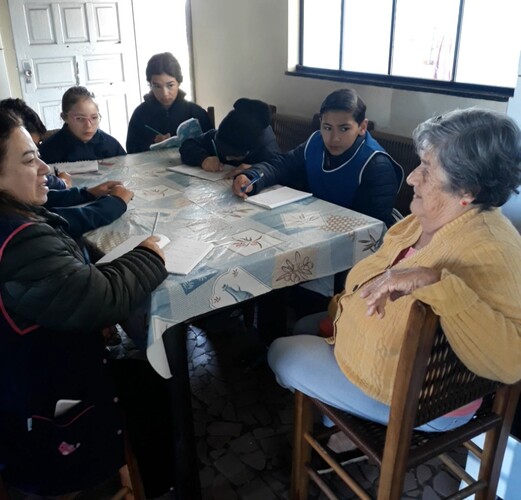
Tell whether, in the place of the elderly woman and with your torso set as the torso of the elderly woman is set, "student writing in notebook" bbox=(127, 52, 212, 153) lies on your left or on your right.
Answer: on your right

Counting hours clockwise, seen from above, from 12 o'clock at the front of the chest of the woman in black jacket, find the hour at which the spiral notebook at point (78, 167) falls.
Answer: The spiral notebook is roughly at 9 o'clock from the woman in black jacket.

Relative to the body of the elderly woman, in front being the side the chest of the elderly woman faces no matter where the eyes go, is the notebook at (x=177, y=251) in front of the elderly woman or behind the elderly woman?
in front

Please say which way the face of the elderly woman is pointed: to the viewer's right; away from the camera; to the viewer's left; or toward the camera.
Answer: to the viewer's left

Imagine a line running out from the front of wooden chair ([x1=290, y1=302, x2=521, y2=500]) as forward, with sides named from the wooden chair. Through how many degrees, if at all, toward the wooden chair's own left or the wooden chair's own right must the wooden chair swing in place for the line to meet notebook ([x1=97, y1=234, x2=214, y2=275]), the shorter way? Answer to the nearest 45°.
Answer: approximately 45° to the wooden chair's own left

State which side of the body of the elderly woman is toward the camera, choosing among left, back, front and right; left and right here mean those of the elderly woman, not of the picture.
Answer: left

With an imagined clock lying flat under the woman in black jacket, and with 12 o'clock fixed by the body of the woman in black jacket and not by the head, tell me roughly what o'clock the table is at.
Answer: The table is roughly at 11 o'clock from the woman in black jacket.

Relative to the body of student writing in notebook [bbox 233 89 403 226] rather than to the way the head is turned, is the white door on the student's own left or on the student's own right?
on the student's own right

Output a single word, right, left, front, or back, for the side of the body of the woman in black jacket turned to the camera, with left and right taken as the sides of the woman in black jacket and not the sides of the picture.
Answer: right

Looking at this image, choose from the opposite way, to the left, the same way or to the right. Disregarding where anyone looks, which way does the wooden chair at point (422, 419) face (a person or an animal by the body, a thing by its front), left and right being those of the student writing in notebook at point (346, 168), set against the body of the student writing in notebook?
to the right

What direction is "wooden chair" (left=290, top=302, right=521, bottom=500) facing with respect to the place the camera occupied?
facing away from the viewer and to the left of the viewer

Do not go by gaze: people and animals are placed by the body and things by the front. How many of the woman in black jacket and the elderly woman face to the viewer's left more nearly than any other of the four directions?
1

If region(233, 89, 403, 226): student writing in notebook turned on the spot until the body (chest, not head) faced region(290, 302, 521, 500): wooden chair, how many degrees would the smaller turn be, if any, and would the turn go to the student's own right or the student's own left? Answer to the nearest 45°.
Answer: approximately 45° to the student's own left

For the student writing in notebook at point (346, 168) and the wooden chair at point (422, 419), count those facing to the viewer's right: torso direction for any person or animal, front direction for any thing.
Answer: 0

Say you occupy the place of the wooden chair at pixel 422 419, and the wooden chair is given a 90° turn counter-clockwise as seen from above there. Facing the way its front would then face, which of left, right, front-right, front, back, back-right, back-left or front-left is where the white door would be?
right

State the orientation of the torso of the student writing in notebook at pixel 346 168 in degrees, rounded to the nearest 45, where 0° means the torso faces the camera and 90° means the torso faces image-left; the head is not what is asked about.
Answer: approximately 45°
